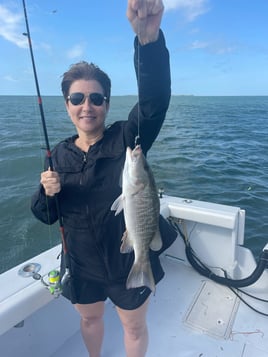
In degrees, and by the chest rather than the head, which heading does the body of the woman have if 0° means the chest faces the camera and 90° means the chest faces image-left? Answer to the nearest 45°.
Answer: approximately 0°
